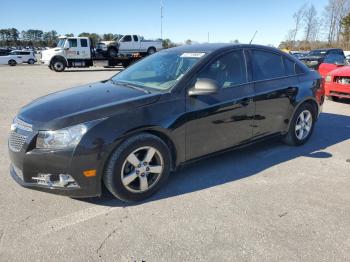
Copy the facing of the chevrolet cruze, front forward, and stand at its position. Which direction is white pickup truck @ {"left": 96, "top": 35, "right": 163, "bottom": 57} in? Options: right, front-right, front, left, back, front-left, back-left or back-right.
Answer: back-right

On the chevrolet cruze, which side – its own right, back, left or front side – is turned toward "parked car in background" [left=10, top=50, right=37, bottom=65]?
right

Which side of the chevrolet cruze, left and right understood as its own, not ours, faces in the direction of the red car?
back

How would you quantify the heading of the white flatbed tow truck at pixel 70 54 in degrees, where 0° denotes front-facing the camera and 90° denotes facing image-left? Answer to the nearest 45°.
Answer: approximately 90°

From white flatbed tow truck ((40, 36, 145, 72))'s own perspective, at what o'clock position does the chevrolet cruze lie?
The chevrolet cruze is roughly at 9 o'clock from the white flatbed tow truck.

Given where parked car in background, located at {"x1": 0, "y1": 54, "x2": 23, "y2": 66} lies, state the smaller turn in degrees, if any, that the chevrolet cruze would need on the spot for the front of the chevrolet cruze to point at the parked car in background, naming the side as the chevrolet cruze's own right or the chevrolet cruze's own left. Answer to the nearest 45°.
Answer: approximately 90° to the chevrolet cruze's own right
